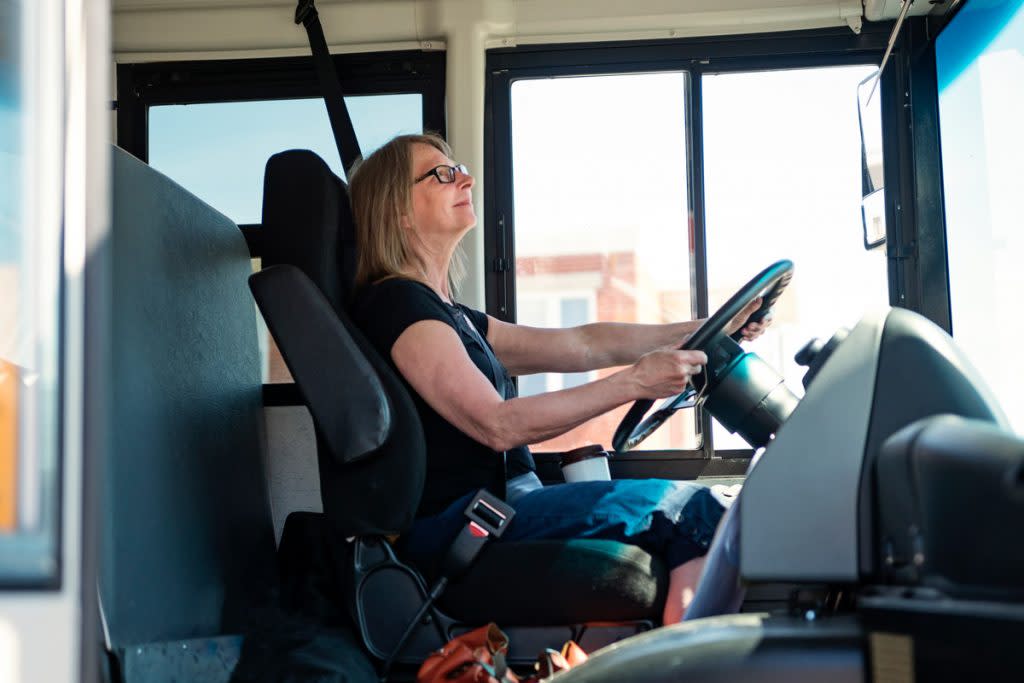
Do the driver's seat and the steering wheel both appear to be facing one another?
yes

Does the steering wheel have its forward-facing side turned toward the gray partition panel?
yes

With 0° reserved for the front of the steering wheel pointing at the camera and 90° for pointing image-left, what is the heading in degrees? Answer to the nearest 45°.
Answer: approximately 90°

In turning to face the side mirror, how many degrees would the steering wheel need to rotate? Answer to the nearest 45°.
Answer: approximately 135° to its right

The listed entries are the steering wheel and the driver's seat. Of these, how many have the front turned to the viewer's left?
1

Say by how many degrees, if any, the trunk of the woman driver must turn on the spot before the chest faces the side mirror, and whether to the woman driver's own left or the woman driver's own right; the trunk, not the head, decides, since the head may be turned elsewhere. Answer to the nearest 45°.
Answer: approximately 45° to the woman driver's own left

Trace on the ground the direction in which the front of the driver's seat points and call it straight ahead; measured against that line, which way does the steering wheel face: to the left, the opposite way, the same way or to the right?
the opposite way

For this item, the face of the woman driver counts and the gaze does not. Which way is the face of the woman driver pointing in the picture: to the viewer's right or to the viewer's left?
to the viewer's right

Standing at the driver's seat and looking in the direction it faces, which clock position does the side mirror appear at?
The side mirror is roughly at 11 o'clock from the driver's seat.

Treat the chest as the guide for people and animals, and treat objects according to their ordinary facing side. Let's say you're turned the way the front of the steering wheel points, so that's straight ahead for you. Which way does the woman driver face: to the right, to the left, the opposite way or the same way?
the opposite way

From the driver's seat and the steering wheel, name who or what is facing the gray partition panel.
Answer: the steering wheel

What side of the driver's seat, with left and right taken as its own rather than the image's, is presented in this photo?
right

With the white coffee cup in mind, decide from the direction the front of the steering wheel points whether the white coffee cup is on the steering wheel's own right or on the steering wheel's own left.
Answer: on the steering wheel's own right

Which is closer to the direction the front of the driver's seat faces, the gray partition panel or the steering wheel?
the steering wheel

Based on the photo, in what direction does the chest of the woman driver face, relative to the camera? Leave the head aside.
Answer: to the viewer's right

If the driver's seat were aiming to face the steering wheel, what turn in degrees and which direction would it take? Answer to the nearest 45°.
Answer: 0° — it already faces it
